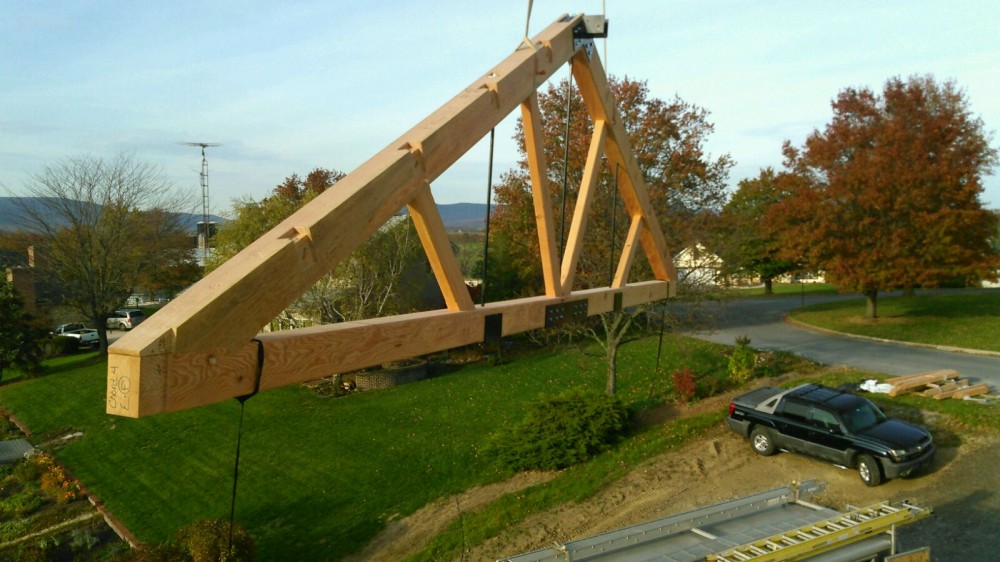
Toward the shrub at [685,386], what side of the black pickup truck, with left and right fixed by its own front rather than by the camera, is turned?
back

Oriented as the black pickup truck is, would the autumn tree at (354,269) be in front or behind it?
behind

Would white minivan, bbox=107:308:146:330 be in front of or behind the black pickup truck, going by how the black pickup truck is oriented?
behind

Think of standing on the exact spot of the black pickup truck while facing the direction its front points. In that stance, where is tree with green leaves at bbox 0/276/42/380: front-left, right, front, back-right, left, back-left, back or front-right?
back-right

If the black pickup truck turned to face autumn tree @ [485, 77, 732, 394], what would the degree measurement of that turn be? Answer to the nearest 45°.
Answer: approximately 180°

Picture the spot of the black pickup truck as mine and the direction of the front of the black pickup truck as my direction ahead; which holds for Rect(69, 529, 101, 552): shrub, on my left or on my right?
on my right

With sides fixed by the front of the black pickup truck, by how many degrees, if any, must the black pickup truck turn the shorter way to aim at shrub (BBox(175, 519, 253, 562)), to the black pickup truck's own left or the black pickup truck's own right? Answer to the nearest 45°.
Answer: approximately 90° to the black pickup truck's own right

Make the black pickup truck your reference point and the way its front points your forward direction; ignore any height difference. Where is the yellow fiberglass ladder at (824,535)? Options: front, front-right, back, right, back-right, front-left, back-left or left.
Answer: front-right

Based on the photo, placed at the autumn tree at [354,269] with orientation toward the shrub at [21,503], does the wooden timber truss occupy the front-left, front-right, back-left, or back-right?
front-left

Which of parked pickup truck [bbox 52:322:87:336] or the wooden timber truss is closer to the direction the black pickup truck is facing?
the wooden timber truss

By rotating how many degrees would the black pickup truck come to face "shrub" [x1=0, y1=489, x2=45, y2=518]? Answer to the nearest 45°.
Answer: approximately 135° to its right

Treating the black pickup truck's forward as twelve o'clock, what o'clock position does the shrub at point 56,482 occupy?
The shrub is roughly at 4 o'clock from the black pickup truck.

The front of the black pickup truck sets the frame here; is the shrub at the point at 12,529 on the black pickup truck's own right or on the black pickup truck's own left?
on the black pickup truck's own right

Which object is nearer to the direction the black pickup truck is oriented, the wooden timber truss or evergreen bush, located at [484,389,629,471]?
the wooden timber truss

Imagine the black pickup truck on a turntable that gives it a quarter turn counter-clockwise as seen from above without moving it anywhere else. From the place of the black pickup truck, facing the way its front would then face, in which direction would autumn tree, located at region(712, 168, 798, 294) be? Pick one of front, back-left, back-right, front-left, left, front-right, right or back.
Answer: front-left

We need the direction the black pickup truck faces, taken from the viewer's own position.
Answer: facing the viewer and to the right of the viewer
